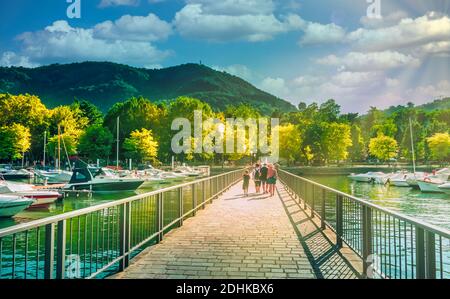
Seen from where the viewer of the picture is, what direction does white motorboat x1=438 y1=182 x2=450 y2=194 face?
facing to the left of the viewer

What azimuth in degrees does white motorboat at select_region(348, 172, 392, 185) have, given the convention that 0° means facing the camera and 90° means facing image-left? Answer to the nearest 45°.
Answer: approximately 90°

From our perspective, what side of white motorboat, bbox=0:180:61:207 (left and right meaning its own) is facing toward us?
right

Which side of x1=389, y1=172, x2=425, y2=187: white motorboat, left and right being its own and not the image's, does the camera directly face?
left
